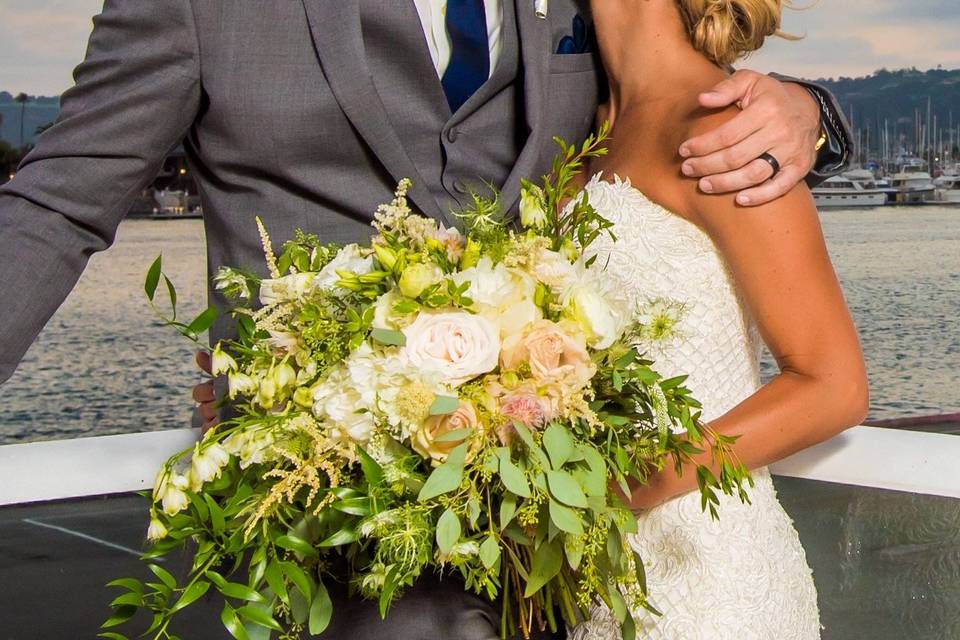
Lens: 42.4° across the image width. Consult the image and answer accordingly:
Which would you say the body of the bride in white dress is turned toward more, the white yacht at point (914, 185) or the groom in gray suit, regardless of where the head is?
the groom in gray suit

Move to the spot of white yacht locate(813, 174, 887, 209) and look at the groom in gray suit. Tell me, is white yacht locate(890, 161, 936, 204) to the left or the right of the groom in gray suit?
left

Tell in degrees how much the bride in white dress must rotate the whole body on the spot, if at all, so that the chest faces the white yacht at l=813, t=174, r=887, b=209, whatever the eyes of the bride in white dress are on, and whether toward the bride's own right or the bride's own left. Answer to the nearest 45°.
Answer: approximately 135° to the bride's own right

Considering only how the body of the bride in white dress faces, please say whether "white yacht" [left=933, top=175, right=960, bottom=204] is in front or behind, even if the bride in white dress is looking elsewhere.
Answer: behind

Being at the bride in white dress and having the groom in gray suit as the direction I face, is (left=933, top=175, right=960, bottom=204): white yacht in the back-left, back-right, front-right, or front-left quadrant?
back-right

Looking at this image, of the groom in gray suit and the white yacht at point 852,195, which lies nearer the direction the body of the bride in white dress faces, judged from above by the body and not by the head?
the groom in gray suit

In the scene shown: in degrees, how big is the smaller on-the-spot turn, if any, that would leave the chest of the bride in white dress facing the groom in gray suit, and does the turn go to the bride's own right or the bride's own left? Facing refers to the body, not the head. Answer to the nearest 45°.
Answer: approximately 45° to the bride's own right

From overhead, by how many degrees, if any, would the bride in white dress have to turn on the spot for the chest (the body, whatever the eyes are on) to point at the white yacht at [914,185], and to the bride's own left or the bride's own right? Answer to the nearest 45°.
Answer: approximately 135° to the bride's own right
